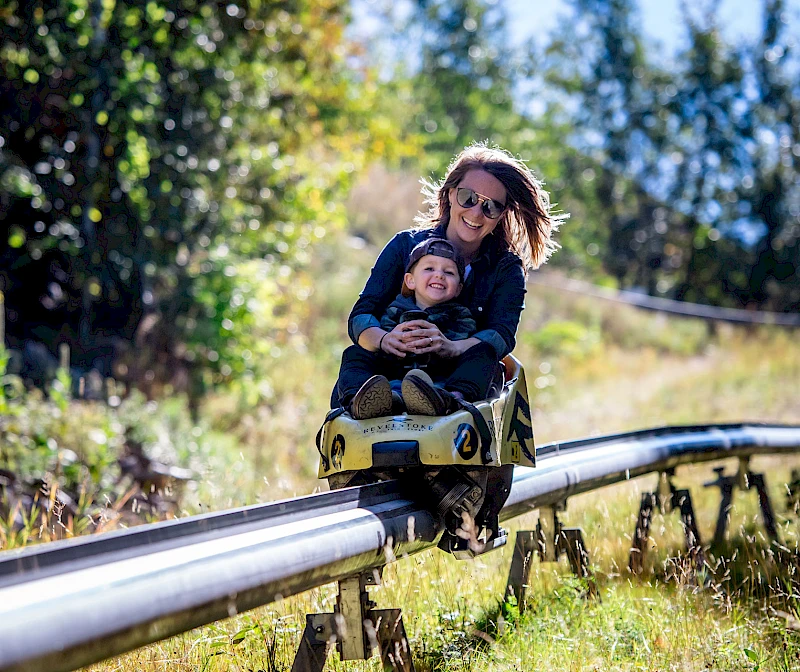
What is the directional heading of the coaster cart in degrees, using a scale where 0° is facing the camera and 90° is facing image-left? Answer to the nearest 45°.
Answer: approximately 45°

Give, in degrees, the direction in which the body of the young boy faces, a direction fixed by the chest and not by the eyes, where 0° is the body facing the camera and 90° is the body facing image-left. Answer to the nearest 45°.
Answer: approximately 0°
